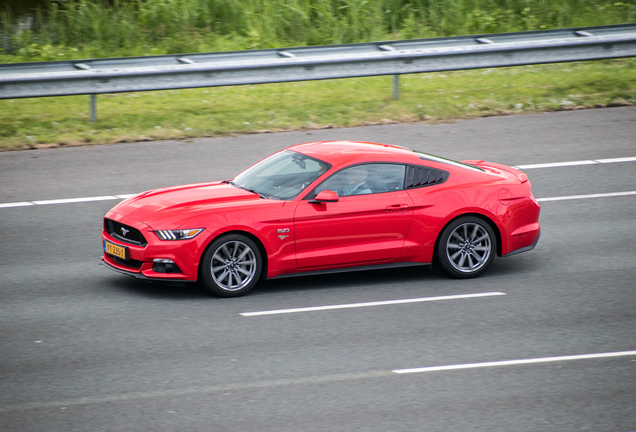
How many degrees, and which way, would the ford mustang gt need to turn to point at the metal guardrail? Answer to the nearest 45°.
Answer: approximately 135° to its right

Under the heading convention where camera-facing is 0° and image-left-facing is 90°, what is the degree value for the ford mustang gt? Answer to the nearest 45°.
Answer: approximately 45°
